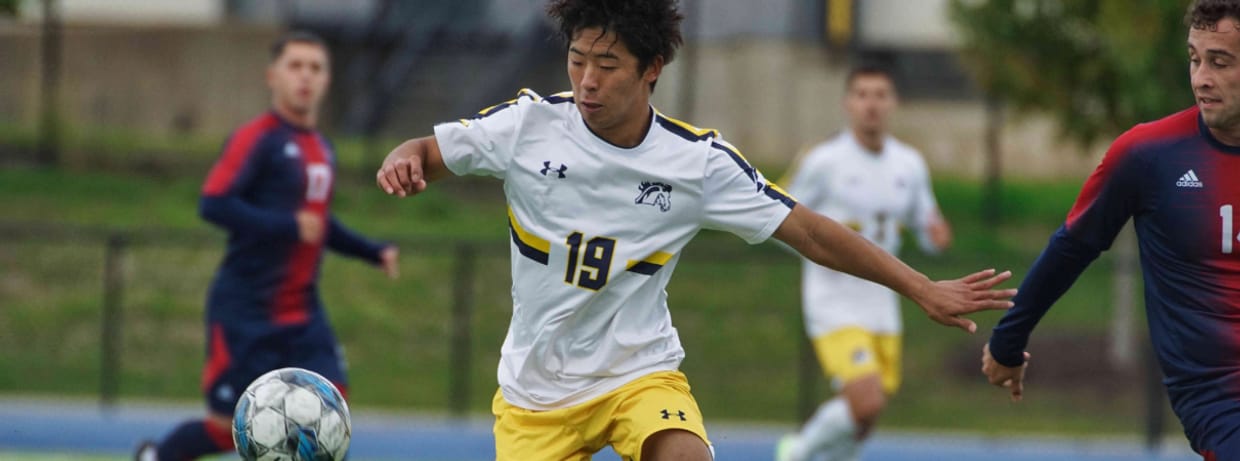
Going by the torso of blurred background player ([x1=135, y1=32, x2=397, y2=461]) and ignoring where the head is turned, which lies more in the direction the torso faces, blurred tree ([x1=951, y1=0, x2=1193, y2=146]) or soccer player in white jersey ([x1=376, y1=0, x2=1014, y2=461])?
the soccer player in white jersey

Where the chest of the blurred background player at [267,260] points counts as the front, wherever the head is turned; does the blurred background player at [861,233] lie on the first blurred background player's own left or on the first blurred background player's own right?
on the first blurred background player's own left

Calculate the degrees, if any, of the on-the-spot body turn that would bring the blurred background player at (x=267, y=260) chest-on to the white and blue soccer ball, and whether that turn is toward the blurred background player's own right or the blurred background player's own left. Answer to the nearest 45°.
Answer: approximately 45° to the blurred background player's own right

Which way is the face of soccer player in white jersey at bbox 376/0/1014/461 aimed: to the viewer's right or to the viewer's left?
to the viewer's left

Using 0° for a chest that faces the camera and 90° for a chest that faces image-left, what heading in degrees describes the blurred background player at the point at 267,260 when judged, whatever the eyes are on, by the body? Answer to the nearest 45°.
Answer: approximately 315°

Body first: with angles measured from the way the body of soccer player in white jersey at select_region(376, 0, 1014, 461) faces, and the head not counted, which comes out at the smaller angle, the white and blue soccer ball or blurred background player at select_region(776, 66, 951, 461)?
the white and blue soccer ball

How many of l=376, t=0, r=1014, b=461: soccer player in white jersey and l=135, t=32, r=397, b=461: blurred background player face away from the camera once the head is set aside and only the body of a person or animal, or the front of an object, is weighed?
0

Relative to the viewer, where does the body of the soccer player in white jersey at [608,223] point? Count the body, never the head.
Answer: toward the camera

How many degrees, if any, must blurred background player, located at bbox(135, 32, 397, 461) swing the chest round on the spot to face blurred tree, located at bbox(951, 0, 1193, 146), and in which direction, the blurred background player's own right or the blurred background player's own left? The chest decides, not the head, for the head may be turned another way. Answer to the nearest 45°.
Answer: approximately 90° to the blurred background player's own left

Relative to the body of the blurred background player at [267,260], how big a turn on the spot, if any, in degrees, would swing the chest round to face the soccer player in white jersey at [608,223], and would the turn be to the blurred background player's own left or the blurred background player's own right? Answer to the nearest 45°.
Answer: approximately 45° to the blurred background player's own right

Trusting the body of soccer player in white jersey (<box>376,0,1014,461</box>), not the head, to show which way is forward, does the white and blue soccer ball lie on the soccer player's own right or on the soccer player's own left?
on the soccer player's own right

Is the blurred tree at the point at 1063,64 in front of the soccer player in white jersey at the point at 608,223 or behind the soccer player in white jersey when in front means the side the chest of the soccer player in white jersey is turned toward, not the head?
behind
